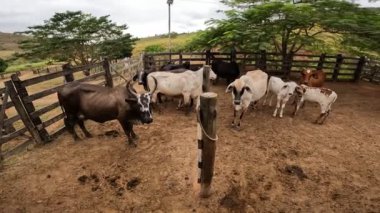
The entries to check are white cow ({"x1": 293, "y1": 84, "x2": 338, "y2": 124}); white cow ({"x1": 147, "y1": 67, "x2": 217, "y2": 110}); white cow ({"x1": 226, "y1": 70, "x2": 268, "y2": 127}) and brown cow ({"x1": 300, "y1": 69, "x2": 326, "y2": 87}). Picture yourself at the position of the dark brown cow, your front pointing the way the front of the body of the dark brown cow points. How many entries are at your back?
0

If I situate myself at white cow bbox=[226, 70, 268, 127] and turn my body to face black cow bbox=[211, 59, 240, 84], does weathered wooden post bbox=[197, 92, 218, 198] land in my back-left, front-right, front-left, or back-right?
back-left

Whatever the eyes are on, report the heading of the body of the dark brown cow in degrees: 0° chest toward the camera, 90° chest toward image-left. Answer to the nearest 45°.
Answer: approximately 270°

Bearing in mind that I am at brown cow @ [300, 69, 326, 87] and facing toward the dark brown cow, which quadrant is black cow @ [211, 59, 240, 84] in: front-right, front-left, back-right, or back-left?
front-right

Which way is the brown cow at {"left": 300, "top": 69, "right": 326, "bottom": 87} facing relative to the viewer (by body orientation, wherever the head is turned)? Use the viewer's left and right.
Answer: facing to the left of the viewer

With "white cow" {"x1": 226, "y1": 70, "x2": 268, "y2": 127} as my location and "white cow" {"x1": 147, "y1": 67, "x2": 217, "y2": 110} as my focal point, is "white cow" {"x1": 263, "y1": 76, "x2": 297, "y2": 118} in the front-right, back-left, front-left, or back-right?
back-right

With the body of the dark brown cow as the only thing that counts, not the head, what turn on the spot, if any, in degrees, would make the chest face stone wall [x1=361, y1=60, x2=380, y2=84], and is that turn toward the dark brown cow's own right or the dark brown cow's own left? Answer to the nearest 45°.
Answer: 0° — it already faces it

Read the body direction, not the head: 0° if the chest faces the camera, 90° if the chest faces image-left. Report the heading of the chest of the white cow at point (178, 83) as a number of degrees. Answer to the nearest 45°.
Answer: approximately 270°

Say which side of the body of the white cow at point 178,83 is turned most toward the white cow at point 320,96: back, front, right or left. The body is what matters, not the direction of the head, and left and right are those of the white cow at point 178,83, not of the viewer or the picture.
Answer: front

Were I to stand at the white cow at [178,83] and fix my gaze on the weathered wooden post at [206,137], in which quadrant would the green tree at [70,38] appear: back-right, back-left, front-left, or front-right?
back-right
